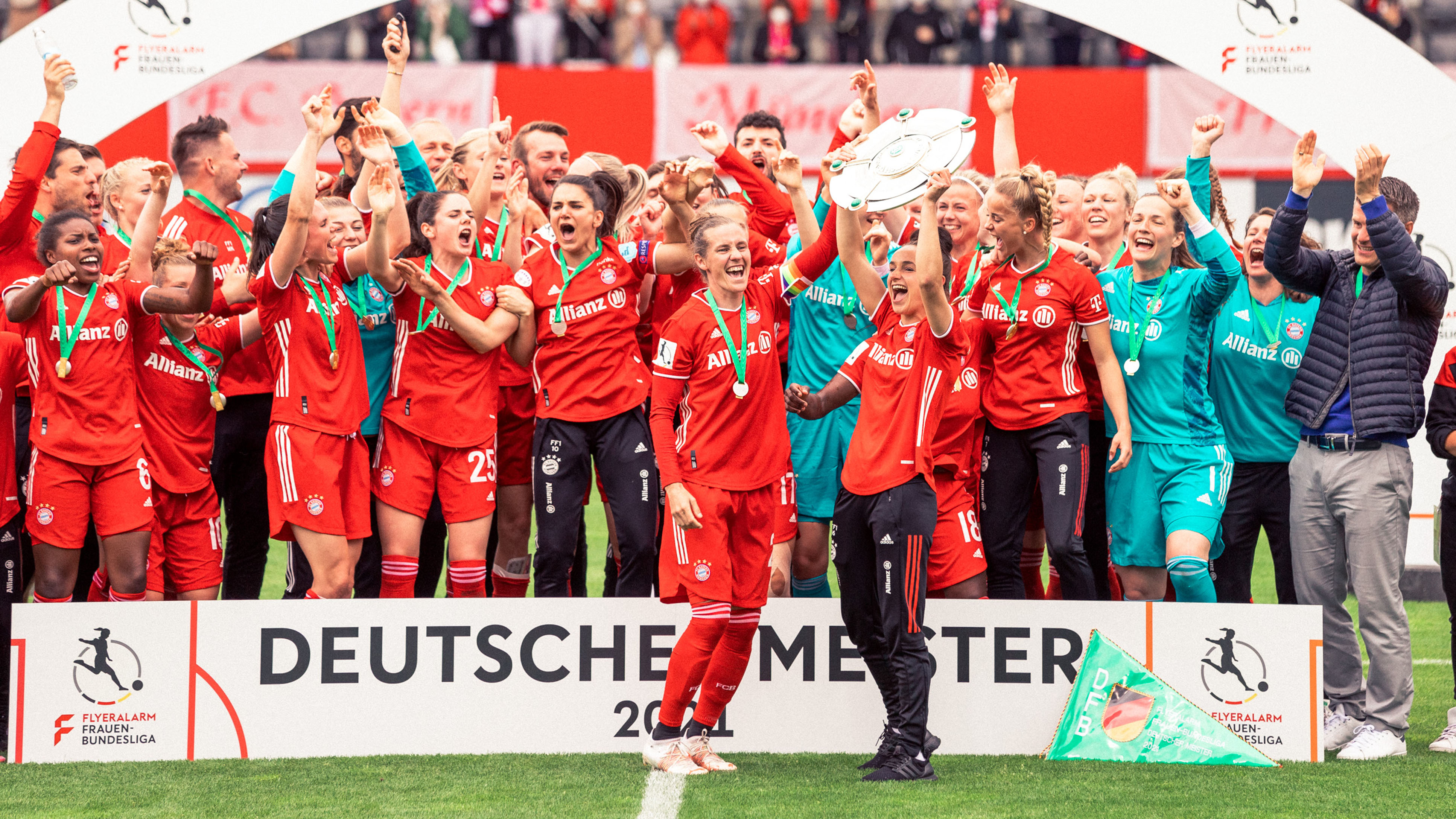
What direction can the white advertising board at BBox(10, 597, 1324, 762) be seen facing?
toward the camera
